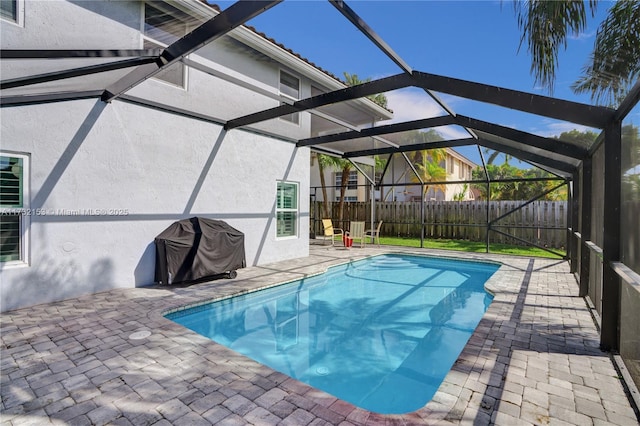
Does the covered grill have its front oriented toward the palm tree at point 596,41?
yes

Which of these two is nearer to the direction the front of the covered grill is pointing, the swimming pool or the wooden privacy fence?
the swimming pool

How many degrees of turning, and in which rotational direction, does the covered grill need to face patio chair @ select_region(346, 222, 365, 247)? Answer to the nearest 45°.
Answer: approximately 90° to its left

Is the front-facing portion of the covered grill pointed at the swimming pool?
yes

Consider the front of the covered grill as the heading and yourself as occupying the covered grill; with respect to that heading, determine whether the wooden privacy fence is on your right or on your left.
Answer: on your left

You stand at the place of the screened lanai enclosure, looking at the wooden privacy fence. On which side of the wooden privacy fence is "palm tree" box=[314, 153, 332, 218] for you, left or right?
left

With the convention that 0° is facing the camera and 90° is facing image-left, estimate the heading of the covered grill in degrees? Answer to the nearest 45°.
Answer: approximately 315°

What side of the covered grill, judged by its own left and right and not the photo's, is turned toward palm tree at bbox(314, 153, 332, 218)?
left

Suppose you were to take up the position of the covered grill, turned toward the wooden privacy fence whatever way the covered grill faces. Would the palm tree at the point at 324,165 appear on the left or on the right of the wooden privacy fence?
left
